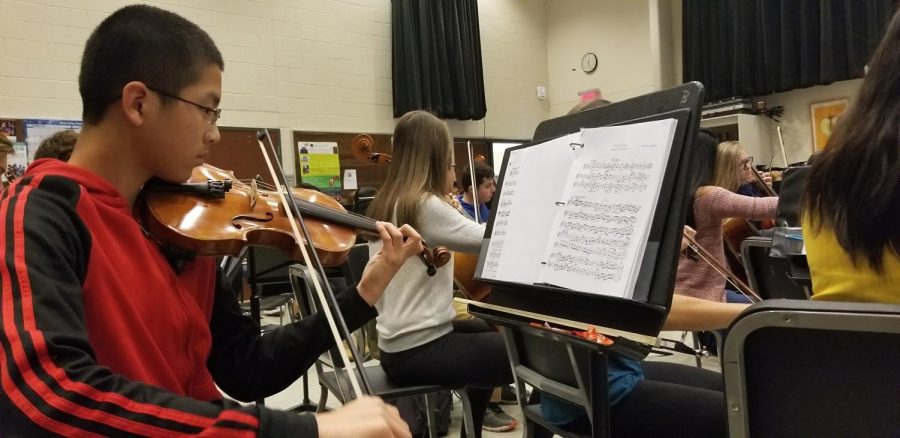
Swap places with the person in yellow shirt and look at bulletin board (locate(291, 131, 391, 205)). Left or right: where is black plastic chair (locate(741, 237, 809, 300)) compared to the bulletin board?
right

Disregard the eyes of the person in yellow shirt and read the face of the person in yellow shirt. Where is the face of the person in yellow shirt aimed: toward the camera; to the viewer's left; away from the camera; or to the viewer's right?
away from the camera

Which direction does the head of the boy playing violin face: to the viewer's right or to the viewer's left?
to the viewer's right

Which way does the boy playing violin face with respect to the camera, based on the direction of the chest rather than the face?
to the viewer's right

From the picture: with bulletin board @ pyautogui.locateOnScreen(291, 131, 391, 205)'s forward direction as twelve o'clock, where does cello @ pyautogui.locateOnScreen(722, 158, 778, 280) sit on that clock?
The cello is roughly at 11 o'clock from the bulletin board.

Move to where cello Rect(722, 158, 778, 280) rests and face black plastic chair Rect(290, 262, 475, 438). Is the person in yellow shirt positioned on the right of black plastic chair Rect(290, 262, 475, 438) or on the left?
left

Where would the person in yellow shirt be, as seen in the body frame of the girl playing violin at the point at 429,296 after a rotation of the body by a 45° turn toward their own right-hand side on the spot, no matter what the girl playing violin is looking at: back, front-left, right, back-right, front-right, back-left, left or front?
front-right

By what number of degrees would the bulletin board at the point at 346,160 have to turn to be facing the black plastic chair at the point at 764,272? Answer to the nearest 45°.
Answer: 0° — it already faces it
